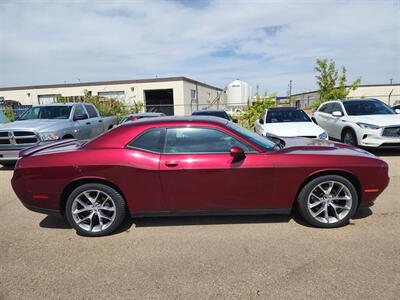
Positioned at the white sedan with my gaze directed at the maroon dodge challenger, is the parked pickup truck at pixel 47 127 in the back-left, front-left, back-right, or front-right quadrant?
front-right

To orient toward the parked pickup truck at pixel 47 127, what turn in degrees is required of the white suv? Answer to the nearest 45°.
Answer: approximately 90° to its right

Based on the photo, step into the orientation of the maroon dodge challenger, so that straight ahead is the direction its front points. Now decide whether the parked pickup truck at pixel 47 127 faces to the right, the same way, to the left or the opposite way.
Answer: to the right

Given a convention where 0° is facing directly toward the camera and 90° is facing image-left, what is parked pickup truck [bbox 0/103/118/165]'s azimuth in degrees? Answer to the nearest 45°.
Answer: approximately 45°

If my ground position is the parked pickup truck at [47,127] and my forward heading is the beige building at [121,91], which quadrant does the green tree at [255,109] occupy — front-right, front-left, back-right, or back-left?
front-right

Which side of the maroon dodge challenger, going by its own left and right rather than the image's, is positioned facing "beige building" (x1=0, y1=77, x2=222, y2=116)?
left

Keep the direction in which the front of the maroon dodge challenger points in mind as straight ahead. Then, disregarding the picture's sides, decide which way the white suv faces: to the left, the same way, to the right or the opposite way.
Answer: to the right

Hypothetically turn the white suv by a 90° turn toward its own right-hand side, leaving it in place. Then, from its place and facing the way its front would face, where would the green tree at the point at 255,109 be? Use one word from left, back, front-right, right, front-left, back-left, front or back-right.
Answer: right

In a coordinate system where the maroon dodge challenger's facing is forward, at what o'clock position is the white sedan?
The white sedan is roughly at 10 o'clock from the maroon dodge challenger.

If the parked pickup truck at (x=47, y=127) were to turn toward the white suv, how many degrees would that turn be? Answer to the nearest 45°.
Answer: approximately 90° to its left

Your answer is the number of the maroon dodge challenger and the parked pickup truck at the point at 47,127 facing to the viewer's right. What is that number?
1

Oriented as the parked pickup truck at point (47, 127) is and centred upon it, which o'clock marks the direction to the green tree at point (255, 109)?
The green tree is roughly at 7 o'clock from the parked pickup truck.

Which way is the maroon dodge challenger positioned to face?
to the viewer's right

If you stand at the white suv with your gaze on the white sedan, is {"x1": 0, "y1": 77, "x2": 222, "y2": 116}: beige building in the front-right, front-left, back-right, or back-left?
front-right

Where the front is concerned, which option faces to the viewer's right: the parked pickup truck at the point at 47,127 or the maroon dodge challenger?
the maroon dodge challenger
